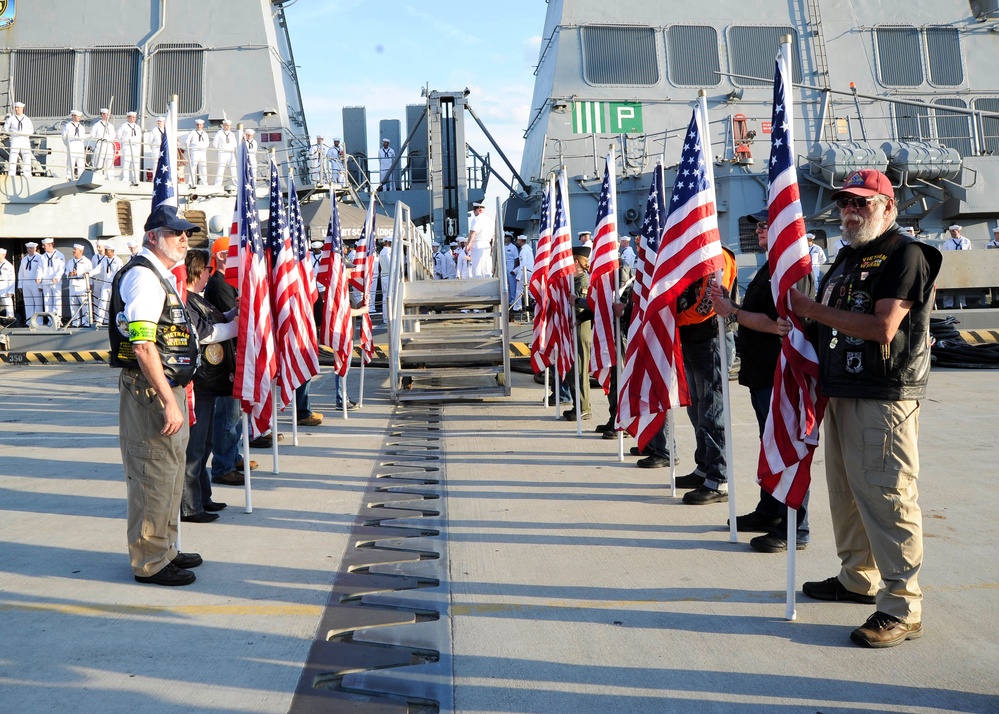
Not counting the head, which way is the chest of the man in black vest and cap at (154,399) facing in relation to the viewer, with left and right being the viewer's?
facing to the right of the viewer

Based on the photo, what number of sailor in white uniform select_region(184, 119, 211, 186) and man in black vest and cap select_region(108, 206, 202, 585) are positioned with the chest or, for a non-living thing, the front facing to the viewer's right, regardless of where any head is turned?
1

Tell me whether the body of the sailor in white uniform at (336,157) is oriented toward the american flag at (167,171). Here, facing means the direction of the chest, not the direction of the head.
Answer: yes

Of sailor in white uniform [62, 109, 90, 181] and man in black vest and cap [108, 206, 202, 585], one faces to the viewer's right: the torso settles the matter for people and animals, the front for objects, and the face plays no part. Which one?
the man in black vest and cap

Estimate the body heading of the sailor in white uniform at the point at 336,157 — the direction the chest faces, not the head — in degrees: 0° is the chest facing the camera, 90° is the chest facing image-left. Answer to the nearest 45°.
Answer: approximately 0°

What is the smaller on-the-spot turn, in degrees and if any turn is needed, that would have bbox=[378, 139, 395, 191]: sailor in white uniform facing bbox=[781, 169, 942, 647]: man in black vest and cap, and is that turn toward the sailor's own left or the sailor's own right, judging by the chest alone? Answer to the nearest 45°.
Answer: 0° — they already face them

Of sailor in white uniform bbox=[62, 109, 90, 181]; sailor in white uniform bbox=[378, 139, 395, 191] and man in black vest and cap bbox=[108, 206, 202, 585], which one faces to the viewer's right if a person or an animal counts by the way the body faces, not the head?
the man in black vest and cap

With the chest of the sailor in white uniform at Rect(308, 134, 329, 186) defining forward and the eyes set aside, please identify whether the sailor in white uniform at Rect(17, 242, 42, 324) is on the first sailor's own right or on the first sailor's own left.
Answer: on the first sailor's own right

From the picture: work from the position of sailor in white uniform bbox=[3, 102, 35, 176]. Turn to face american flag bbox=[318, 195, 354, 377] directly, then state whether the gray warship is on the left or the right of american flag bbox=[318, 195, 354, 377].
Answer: left

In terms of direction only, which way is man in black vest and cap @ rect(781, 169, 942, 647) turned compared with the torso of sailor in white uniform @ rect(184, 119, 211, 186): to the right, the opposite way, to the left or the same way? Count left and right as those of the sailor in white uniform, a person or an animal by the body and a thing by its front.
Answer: to the right
